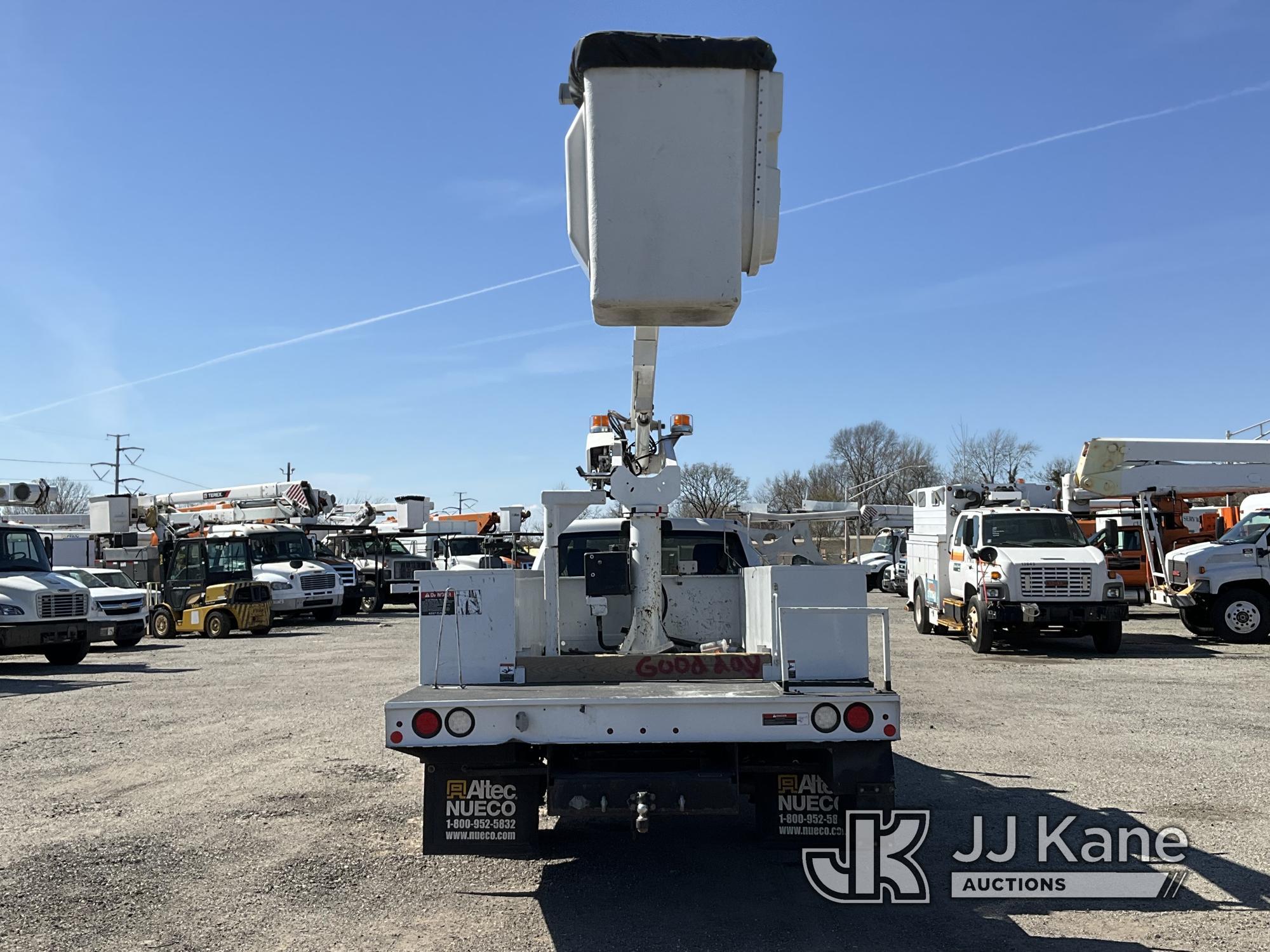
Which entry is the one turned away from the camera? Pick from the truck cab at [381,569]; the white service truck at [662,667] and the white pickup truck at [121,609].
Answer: the white service truck

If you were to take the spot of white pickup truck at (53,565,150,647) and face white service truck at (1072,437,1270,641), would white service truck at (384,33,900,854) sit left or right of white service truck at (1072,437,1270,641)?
right

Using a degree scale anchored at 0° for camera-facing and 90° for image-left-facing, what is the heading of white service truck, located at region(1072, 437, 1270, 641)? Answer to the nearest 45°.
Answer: approximately 45°

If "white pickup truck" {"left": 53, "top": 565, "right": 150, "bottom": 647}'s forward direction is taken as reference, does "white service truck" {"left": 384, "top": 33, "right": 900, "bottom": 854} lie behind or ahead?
ahead

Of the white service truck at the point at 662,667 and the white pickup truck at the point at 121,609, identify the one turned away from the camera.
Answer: the white service truck

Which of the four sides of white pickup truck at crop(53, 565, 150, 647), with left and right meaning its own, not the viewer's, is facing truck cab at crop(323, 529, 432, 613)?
left

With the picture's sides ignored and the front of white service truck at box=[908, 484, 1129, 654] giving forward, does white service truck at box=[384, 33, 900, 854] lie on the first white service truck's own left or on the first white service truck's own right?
on the first white service truck's own right

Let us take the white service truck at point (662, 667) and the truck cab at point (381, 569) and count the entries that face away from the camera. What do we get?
1

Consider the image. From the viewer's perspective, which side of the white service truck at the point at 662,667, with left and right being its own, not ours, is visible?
back
